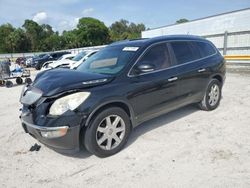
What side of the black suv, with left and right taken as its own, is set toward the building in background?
back
